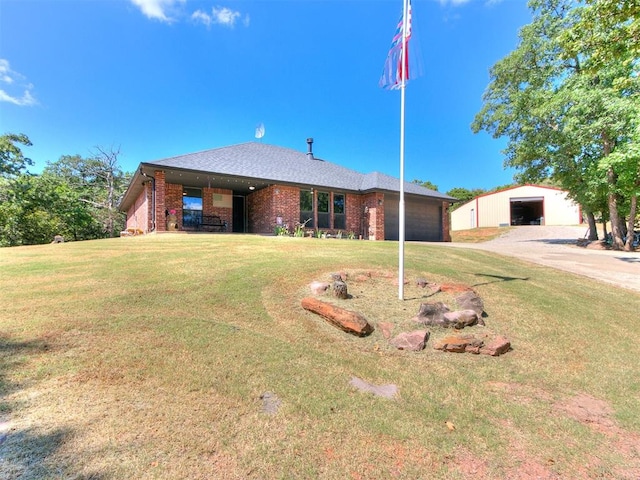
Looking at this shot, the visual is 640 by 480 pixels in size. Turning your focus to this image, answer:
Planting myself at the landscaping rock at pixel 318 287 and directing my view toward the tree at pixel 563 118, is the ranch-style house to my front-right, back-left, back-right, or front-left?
front-left

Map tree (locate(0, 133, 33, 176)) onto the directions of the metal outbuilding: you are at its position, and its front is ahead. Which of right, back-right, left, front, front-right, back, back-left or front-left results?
front-right

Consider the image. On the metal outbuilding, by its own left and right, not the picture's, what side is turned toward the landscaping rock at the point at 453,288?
front

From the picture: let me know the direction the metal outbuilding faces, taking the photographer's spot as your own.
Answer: facing the viewer

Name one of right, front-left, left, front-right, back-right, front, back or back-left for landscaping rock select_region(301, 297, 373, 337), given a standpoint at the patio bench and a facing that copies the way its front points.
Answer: front

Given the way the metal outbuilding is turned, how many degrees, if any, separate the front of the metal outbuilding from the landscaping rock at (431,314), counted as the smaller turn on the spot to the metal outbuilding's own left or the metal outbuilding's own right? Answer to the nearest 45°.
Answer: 0° — it already faces it

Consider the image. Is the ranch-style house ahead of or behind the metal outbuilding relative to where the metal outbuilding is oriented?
ahead

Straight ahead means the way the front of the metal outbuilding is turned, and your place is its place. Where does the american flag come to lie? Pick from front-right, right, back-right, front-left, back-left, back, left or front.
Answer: front

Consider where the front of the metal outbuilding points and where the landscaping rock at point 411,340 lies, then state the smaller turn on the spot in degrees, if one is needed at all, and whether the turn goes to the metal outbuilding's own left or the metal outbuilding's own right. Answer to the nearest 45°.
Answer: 0° — it already faces it

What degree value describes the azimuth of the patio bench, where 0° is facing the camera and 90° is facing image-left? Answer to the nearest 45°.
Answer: approximately 0°

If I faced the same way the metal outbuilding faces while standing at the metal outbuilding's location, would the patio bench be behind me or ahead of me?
ahead

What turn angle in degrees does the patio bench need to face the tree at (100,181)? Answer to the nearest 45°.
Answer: approximately 135° to its right

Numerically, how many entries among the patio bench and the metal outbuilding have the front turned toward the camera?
2

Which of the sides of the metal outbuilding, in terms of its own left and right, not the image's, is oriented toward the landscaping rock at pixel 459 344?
front
